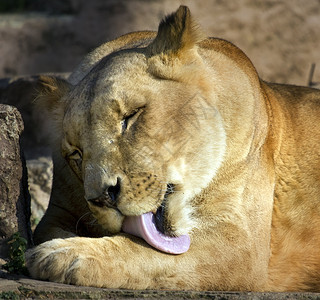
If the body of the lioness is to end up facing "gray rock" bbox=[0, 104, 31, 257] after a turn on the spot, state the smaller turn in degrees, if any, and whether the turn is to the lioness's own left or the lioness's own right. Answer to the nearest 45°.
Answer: approximately 45° to the lioness's own right

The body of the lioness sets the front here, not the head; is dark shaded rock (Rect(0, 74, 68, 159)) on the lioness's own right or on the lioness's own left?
on the lioness's own right

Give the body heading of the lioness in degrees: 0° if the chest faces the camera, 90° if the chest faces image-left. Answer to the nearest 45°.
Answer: approximately 45°
